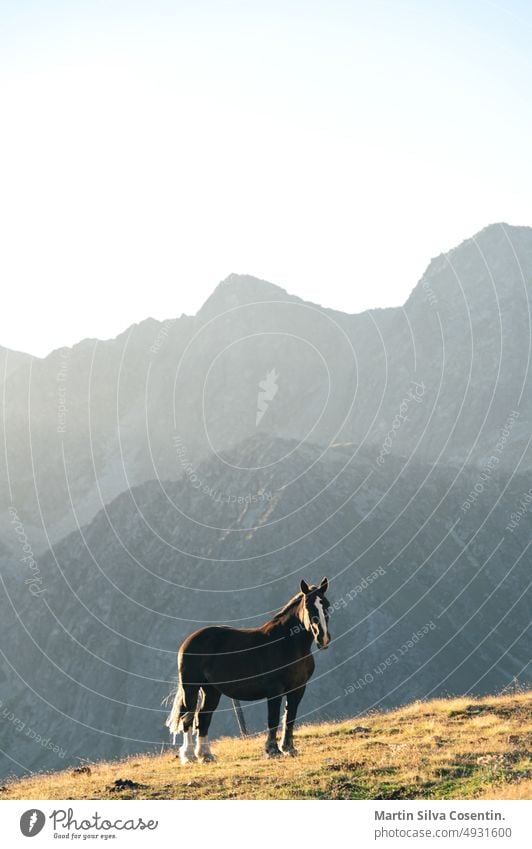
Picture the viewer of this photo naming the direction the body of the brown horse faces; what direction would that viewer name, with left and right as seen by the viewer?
facing to the right of the viewer
